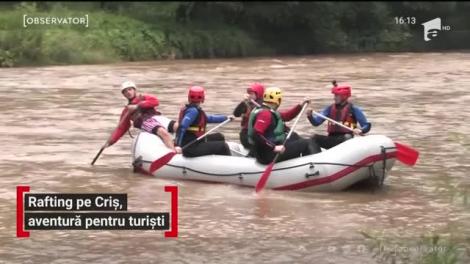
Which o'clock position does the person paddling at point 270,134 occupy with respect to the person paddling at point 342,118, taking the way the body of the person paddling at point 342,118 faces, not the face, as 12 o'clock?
the person paddling at point 270,134 is roughly at 12 o'clock from the person paddling at point 342,118.

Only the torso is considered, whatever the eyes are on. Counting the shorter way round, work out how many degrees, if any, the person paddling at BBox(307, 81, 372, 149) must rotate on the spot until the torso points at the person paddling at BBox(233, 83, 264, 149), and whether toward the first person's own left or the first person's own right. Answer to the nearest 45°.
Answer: approximately 45° to the first person's own right

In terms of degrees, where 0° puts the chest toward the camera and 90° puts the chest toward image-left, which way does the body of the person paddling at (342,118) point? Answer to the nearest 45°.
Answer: approximately 45°
